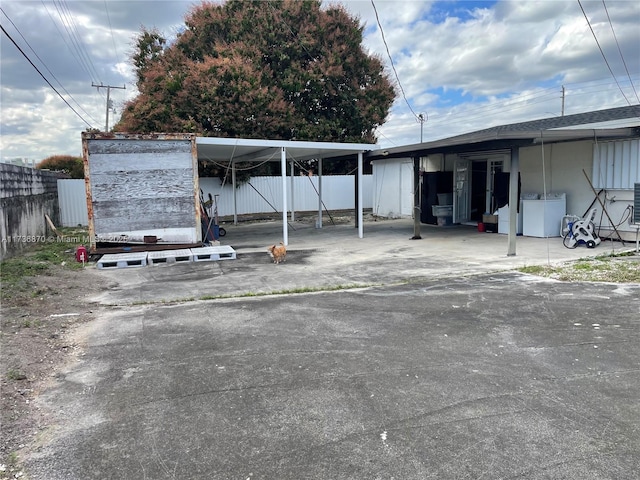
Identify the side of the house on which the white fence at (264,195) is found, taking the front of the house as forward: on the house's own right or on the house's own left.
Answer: on the house's own right

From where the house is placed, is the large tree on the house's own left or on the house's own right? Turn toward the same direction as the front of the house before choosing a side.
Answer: on the house's own right

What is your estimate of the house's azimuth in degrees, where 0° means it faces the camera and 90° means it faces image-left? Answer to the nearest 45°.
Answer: approximately 45°

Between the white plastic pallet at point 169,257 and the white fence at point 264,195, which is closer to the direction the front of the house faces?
the white plastic pallet

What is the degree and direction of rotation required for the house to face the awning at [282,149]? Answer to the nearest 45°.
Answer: approximately 45° to its right

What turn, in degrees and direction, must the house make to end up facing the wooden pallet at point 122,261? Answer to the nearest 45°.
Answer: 0° — it already faces it

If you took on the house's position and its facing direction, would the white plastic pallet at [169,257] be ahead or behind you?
ahead

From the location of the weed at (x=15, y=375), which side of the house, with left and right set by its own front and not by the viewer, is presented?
front

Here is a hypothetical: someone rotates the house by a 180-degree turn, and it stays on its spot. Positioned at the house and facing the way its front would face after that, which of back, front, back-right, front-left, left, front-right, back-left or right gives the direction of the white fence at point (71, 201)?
back-left

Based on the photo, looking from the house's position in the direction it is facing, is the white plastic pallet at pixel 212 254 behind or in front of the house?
in front

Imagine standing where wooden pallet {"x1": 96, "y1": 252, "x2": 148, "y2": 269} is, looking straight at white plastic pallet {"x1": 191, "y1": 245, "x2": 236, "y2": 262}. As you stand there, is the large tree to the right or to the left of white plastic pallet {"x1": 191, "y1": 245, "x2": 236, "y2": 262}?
left
